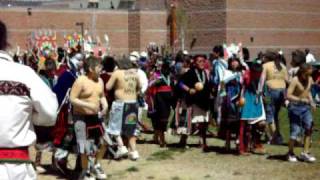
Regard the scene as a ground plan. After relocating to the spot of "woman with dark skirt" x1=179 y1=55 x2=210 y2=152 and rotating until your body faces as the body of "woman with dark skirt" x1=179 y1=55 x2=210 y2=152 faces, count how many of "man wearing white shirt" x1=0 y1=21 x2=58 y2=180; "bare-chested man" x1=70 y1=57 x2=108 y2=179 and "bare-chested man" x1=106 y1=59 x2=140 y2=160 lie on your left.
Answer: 0

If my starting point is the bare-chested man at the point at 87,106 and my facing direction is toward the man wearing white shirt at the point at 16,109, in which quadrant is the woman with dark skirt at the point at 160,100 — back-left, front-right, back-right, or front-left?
back-left

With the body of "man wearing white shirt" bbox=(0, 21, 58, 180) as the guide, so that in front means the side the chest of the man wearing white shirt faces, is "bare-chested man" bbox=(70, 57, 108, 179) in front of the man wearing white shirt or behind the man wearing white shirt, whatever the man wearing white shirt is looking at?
in front

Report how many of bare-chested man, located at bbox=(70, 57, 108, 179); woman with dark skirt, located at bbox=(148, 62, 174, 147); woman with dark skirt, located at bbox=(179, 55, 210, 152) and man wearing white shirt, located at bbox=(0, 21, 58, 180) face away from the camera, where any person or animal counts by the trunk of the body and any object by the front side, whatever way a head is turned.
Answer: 1

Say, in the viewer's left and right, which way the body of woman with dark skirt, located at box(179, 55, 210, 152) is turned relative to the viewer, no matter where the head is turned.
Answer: facing the viewer and to the right of the viewer
